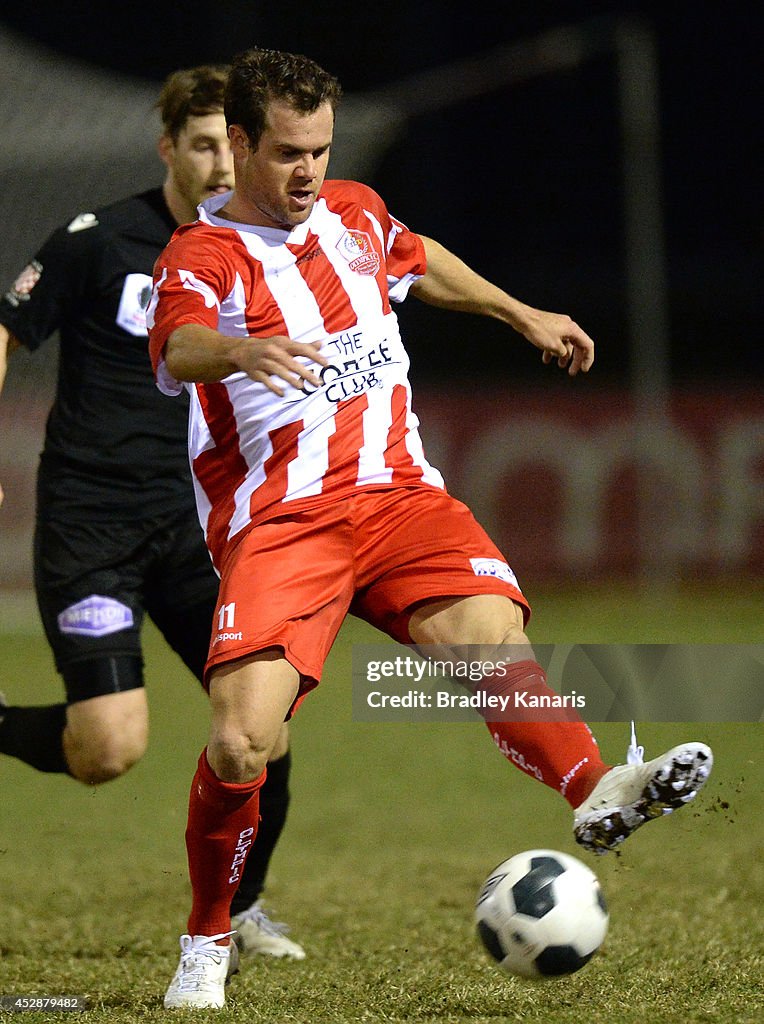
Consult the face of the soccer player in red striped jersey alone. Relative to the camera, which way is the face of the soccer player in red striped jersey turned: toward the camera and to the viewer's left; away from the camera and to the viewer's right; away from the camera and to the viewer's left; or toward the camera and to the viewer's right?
toward the camera and to the viewer's right

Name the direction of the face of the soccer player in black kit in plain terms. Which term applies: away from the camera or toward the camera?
toward the camera

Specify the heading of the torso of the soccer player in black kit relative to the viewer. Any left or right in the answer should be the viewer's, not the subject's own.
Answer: facing the viewer and to the right of the viewer

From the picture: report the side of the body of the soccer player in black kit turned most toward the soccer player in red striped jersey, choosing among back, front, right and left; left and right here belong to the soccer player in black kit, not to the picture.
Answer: front
